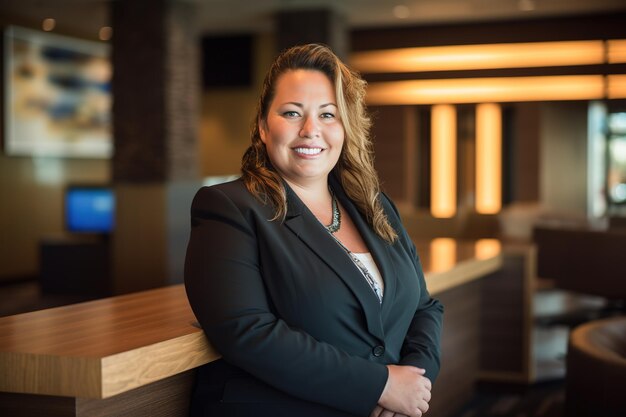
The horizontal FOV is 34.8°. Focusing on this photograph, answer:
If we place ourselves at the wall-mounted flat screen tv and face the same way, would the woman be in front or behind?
in front

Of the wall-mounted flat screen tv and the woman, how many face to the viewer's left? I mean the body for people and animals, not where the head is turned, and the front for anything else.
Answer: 0

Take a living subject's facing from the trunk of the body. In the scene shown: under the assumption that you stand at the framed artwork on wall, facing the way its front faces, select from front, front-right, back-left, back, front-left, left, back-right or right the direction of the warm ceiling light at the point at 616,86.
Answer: front

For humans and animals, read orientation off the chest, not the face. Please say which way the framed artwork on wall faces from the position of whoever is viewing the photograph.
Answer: facing the viewer and to the right of the viewer

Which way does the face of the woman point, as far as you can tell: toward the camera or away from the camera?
toward the camera

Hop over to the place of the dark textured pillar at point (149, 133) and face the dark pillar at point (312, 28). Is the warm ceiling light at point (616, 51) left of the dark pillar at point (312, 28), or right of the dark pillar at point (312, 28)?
right

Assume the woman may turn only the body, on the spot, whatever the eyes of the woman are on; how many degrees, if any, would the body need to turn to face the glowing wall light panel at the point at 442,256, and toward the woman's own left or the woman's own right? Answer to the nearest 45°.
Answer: approximately 135° to the woman's own left

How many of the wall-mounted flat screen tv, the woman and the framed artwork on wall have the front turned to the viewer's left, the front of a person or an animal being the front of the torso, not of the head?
0

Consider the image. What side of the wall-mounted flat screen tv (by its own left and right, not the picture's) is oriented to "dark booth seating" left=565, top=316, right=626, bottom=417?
front

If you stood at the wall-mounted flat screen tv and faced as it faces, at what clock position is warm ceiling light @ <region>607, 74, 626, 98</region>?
The warm ceiling light is roughly at 10 o'clock from the wall-mounted flat screen tv.

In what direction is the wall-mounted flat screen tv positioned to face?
toward the camera

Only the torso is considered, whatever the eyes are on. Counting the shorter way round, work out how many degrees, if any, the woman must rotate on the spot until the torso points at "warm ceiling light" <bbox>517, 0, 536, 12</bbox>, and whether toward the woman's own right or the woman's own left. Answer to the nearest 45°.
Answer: approximately 135° to the woman's own left

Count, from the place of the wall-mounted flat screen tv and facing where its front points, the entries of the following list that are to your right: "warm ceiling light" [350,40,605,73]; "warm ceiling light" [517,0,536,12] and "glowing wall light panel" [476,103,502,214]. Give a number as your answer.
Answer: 0

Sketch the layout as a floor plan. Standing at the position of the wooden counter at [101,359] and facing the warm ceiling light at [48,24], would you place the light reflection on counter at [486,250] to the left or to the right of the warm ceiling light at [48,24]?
right
